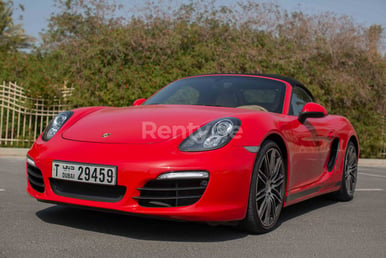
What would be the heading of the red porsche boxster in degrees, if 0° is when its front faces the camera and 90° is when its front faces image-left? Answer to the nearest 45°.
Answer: approximately 45°

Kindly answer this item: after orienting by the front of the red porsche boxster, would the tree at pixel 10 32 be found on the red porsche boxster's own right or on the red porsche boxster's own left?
on the red porsche boxster's own right
